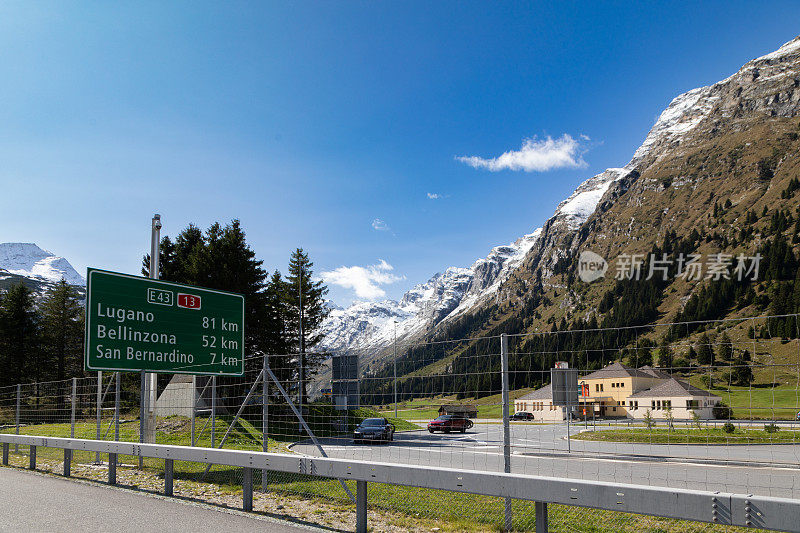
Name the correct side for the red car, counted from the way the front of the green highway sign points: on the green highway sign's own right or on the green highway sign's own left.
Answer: on the green highway sign's own left

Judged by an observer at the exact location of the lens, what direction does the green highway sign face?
facing the viewer and to the right of the viewer

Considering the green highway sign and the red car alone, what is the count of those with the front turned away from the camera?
0

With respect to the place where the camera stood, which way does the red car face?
facing the viewer and to the left of the viewer

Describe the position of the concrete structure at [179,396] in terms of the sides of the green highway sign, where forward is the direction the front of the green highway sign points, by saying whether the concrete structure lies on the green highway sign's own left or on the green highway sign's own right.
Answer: on the green highway sign's own left

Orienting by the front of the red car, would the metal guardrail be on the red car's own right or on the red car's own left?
on the red car's own left
